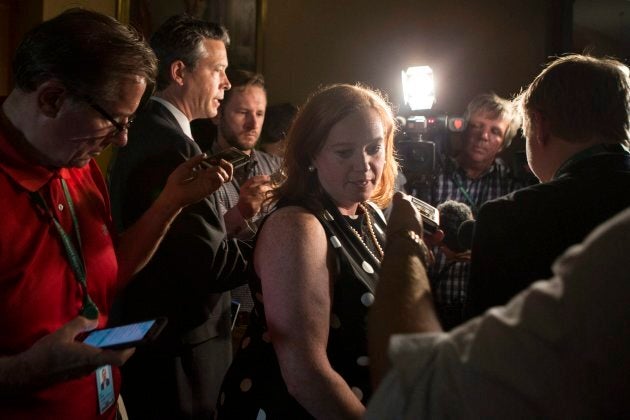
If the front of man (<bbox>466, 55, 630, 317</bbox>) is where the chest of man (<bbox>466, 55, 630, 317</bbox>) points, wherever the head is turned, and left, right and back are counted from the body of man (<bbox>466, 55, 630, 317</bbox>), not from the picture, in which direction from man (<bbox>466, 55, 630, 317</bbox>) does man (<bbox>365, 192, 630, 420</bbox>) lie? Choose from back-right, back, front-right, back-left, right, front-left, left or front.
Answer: back-left

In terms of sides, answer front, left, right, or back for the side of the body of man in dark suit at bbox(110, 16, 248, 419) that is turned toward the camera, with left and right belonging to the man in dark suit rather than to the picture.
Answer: right

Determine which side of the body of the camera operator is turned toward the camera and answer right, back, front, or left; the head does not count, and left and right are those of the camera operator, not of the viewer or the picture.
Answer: front

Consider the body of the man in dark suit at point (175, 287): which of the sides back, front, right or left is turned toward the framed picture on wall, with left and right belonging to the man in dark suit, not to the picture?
left

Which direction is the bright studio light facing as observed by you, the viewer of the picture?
facing the viewer

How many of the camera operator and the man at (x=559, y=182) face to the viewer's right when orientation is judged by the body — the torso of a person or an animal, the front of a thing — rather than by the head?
0

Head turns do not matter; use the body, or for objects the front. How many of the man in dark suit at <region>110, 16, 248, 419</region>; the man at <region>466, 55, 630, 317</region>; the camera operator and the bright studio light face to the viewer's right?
1

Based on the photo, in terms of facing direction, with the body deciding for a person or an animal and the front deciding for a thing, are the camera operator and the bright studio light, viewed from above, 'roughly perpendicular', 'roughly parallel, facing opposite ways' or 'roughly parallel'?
roughly parallel

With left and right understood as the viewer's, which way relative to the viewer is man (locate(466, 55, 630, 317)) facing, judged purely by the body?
facing away from the viewer and to the left of the viewer

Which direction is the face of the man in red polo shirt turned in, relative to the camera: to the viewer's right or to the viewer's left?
to the viewer's right

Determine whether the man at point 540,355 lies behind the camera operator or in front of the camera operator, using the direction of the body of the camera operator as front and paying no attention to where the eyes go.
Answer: in front
